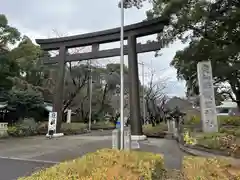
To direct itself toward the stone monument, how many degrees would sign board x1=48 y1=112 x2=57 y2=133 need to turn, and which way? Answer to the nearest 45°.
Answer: approximately 45° to its left

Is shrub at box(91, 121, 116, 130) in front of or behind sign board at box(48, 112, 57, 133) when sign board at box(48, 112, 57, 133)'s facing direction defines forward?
behind

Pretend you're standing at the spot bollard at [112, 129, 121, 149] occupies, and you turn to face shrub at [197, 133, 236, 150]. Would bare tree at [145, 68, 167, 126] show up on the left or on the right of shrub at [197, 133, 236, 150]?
left

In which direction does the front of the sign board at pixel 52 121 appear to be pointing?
toward the camera

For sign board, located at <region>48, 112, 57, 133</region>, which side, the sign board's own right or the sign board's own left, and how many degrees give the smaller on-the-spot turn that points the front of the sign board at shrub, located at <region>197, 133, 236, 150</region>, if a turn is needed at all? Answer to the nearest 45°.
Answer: approximately 45° to the sign board's own left

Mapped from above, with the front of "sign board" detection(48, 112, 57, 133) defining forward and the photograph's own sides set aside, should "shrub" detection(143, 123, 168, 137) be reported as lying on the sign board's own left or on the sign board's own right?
on the sign board's own left

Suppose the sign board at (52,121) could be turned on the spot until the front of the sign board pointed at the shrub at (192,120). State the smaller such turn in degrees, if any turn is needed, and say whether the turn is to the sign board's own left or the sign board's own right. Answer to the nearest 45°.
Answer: approximately 90° to the sign board's own left

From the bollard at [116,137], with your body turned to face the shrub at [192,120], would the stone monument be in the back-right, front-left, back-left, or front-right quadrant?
front-right

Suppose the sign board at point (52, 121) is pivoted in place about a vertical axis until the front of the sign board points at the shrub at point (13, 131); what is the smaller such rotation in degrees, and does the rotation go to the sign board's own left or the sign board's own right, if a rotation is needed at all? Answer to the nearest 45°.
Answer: approximately 135° to the sign board's own right

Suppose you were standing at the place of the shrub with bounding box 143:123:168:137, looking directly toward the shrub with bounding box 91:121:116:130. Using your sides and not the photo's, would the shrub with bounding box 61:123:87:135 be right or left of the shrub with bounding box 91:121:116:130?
left

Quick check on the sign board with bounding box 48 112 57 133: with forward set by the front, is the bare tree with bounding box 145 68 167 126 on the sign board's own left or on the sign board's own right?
on the sign board's own left
